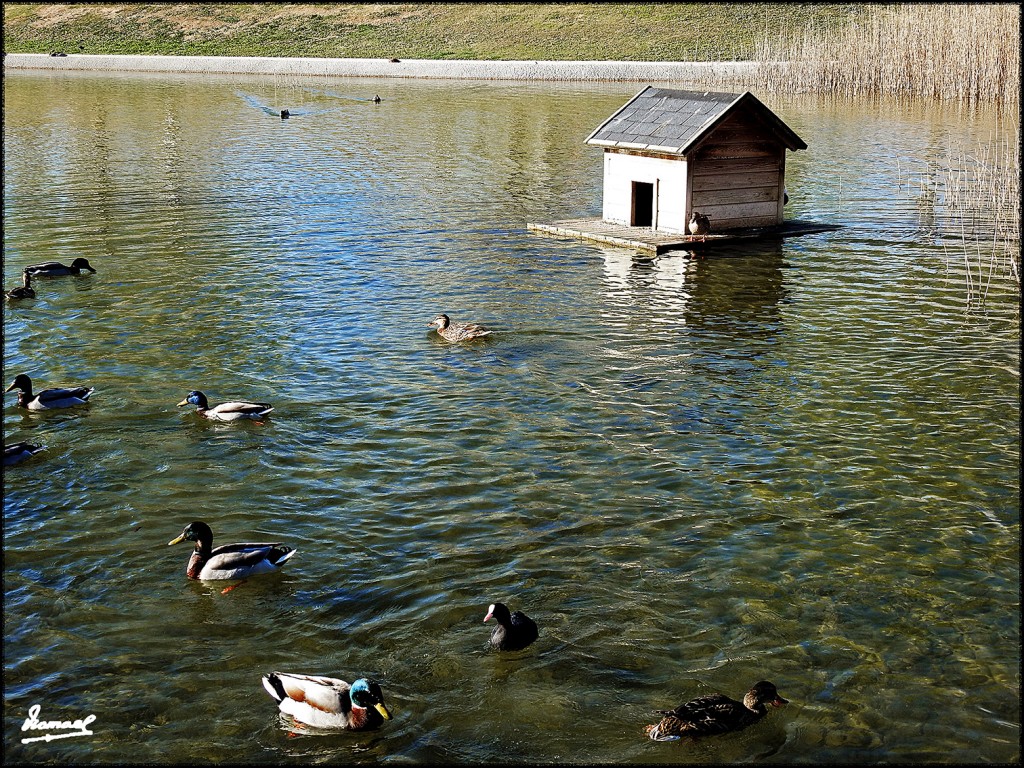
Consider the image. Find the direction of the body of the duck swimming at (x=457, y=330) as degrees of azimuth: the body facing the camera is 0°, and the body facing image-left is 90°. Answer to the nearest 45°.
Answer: approximately 90°

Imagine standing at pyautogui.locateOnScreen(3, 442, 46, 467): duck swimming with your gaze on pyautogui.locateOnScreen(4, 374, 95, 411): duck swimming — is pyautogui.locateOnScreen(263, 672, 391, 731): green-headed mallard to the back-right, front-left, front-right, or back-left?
back-right

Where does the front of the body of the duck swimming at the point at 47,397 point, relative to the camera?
to the viewer's left

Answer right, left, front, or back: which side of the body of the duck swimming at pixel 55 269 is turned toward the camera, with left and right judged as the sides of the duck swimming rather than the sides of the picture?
right

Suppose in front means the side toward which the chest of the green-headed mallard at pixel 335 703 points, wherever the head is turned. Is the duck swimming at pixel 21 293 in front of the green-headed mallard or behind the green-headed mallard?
behind

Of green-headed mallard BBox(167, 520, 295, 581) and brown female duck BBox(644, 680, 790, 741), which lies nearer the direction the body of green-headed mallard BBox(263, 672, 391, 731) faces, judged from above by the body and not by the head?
the brown female duck

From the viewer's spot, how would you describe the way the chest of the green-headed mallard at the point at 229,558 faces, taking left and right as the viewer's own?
facing to the left of the viewer

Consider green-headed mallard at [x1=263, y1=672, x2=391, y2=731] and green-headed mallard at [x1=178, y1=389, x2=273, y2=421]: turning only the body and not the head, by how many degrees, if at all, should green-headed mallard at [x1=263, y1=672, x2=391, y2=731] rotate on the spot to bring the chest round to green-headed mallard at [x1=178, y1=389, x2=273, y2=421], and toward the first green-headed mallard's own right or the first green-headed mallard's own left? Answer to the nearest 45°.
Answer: approximately 135° to the first green-headed mallard's own left

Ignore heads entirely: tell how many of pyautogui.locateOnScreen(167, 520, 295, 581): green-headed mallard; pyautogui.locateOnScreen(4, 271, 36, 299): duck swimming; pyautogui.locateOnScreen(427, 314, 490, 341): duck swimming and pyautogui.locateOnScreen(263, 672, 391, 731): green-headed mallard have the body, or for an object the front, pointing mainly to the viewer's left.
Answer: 2

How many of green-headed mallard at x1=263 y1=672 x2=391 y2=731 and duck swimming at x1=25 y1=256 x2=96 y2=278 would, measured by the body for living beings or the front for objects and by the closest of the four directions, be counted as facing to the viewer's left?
0

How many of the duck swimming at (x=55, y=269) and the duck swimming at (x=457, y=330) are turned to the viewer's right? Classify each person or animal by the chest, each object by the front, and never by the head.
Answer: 1

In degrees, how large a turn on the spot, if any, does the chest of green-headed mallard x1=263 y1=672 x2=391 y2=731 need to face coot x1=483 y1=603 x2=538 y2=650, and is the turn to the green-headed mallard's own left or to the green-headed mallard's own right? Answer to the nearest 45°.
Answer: approximately 90° to the green-headed mallard's own left
